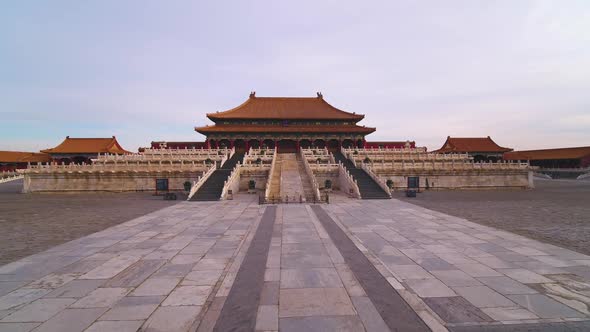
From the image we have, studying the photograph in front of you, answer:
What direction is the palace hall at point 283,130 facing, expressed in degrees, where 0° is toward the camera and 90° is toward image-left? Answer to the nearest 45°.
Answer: approximately 0°
